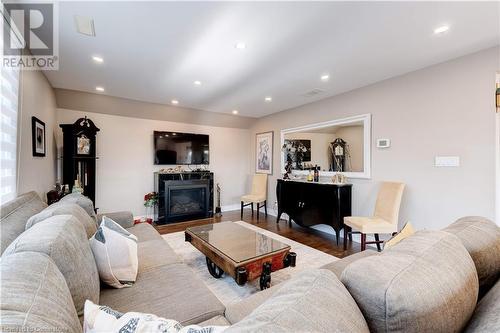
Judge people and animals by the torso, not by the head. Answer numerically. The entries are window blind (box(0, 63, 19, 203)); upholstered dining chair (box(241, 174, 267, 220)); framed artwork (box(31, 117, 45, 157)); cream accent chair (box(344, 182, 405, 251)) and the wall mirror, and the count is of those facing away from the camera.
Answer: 0

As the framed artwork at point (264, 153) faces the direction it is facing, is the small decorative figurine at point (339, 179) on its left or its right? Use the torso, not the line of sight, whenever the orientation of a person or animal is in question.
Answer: on its left

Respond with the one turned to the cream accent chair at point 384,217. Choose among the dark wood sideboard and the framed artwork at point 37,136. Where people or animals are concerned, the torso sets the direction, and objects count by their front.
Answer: the framed artwork

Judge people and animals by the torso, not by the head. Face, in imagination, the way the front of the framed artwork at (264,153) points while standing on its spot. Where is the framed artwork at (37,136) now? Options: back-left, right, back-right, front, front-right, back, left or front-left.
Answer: front

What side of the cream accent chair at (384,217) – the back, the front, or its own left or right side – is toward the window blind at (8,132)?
front

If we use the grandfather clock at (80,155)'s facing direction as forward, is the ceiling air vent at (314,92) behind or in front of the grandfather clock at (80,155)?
in front

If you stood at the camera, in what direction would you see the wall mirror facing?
facing the viewer and to the left of the viewer

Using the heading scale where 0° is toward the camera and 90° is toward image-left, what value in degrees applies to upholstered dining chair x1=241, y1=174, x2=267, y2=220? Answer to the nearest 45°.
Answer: approximately 45°

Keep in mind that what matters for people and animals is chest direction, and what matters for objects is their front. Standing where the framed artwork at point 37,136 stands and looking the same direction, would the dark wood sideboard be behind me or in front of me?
in front

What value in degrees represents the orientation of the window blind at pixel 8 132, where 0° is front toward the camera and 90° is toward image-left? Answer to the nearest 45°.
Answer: approximately 315°

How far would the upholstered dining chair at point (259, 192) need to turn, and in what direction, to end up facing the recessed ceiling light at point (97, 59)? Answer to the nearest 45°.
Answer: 0° — it already faces it

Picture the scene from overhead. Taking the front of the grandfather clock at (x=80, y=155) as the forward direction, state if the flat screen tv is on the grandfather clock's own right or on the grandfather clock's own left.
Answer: on the grandfather clock's own left

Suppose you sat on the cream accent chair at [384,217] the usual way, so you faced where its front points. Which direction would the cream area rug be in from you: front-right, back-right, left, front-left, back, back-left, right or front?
front
